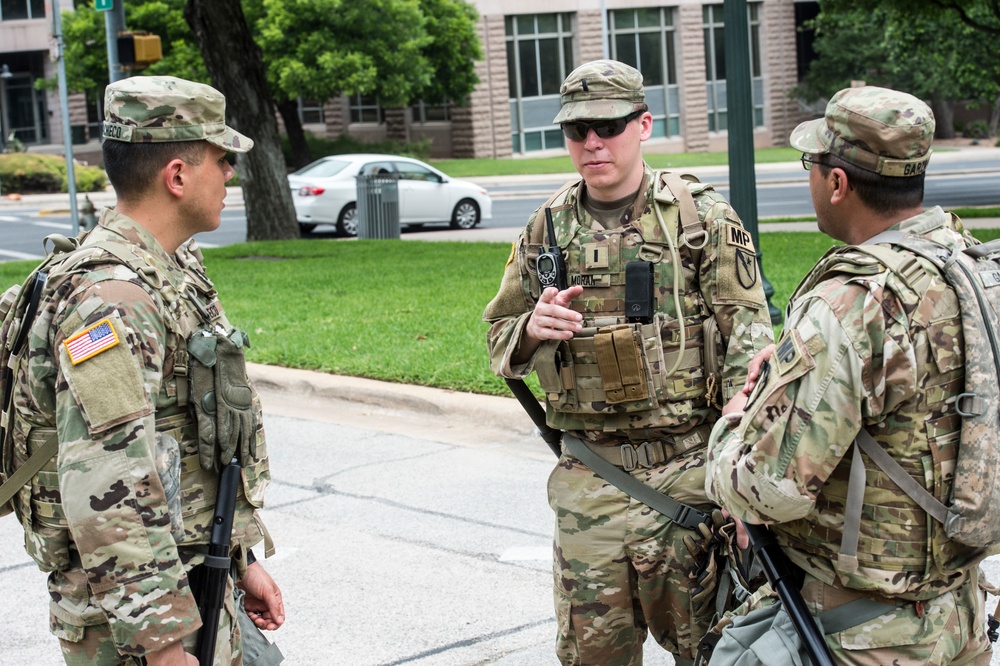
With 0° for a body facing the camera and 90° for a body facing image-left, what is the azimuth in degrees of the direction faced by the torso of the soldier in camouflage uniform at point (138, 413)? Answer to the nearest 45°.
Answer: approximately 270°

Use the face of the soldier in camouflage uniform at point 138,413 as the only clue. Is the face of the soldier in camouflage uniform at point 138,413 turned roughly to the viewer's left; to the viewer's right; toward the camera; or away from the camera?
to the viewer's right

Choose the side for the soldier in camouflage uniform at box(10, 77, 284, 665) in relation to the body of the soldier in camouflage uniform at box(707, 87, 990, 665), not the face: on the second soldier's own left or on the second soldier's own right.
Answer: on the second soldier's own left

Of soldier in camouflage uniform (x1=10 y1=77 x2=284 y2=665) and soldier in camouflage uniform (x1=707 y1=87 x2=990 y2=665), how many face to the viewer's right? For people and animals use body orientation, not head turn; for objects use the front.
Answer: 1

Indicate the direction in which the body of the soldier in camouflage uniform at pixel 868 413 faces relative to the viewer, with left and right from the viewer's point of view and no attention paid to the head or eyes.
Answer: facing away from the viewer and to the left of the viewer

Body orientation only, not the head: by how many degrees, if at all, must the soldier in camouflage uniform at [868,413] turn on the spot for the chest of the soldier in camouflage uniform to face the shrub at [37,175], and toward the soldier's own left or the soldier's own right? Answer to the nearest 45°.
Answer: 0° — they already face it

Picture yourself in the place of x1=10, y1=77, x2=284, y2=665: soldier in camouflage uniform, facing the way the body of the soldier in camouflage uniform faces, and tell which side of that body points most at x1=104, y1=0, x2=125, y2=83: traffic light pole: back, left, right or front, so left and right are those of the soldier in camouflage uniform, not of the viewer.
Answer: left
